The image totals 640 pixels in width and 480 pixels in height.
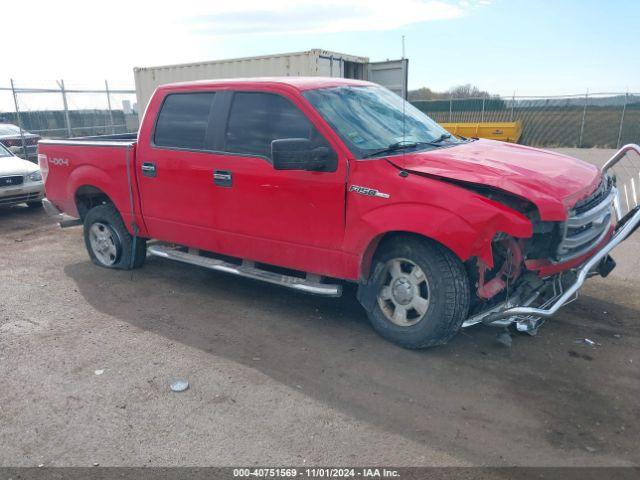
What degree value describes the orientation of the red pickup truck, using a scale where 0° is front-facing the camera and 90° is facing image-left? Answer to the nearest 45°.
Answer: approximately 315°

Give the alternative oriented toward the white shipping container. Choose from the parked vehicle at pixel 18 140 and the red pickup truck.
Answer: the parked vehicle

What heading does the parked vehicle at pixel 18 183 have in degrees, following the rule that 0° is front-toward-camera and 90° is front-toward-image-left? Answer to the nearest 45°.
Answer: approximately 315°

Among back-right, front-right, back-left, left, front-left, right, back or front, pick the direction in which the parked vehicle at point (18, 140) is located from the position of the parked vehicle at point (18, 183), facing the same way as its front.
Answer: back-left
